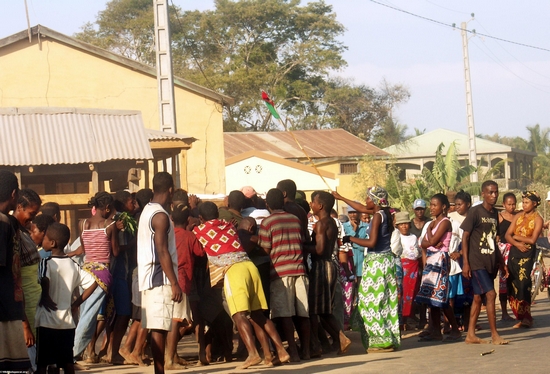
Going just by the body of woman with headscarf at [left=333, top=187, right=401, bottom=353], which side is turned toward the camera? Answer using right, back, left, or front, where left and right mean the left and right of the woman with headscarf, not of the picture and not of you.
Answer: left

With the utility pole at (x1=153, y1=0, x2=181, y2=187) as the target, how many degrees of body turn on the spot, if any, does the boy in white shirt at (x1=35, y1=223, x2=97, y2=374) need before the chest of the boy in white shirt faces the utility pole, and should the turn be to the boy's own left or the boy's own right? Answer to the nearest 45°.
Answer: approximately 45° to the boy's own right

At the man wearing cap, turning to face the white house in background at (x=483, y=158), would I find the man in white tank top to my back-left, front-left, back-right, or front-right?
back-left

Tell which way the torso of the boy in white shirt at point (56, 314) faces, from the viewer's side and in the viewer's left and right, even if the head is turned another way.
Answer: facing away from the viewer and to the left of the viewer

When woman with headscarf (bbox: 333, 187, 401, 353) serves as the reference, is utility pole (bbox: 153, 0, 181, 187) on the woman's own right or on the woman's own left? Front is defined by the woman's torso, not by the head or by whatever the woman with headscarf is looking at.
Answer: on the woman's own right

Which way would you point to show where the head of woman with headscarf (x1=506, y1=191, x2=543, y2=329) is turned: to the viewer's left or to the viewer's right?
to the viewer's left

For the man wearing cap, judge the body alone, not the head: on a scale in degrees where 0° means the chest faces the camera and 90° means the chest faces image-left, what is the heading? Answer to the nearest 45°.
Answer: approximately 0°

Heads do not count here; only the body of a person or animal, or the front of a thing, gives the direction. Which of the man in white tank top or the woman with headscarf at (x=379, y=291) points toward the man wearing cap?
the man in white tank top

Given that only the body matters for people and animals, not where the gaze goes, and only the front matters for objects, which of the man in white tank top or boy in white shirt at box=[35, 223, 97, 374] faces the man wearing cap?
the man in white tank top

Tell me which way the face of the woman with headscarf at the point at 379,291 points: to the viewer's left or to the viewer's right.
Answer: to the viewer's left
